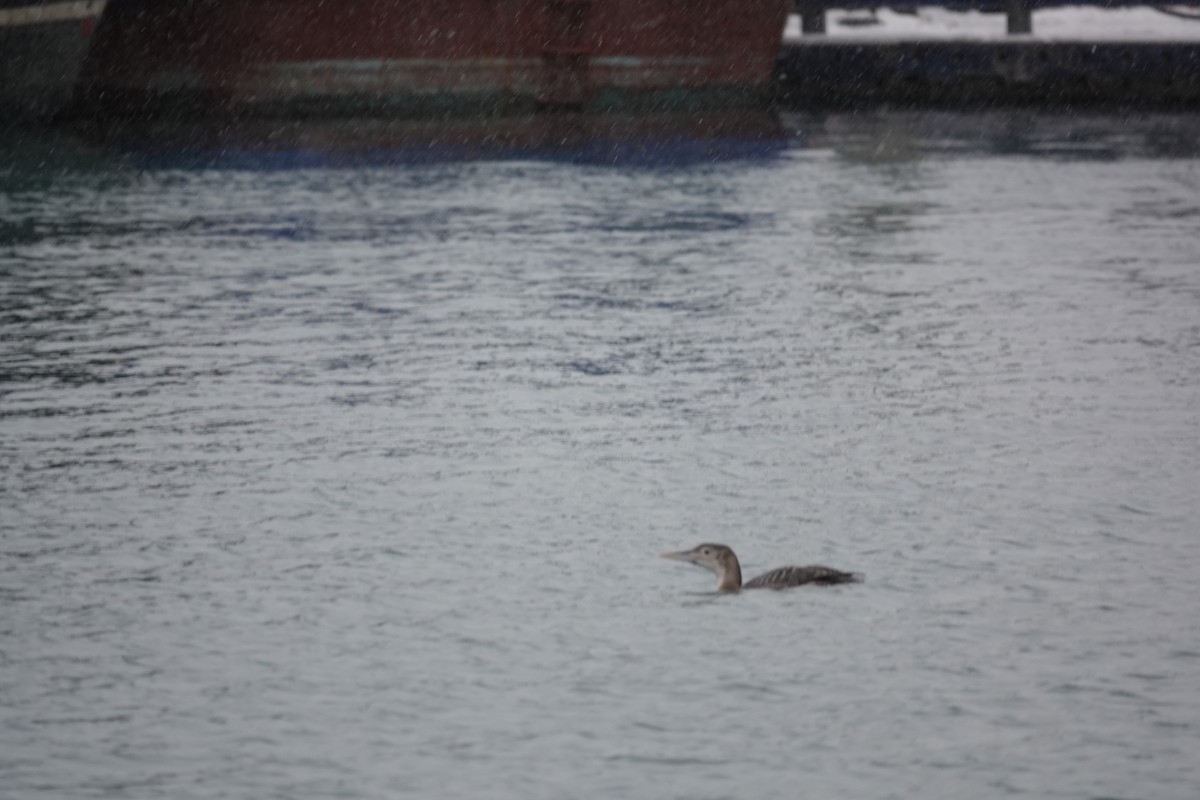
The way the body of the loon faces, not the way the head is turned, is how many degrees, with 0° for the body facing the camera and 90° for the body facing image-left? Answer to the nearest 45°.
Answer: approximately 90°

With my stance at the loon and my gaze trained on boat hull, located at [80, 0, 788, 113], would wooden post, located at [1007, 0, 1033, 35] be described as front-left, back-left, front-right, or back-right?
front-right
